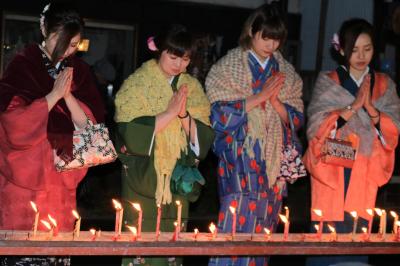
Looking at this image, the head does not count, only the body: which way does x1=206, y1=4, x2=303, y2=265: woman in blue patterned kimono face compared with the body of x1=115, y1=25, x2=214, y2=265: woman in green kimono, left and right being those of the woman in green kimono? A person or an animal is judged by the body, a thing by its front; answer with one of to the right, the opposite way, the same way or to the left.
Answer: the same way

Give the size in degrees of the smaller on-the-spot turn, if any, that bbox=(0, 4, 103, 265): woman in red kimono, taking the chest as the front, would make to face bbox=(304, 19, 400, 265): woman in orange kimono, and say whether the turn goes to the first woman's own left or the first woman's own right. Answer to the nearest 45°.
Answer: approximately 45° to the first woman's own left

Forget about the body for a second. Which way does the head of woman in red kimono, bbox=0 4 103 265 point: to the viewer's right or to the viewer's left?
to the viewer's right

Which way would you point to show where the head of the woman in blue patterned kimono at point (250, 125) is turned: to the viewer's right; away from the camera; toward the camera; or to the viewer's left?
toward the camera

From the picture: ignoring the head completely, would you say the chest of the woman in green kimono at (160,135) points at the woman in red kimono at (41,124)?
no

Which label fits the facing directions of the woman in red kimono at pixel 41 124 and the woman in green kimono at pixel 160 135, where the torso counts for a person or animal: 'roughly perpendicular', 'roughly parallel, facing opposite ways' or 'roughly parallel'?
roughly parallel

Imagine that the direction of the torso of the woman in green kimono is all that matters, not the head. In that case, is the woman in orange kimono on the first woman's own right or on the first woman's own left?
on the first woman's own left

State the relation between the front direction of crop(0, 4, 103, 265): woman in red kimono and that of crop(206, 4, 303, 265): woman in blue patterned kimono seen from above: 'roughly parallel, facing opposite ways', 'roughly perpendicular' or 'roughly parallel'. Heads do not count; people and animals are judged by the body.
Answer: roughly parallel

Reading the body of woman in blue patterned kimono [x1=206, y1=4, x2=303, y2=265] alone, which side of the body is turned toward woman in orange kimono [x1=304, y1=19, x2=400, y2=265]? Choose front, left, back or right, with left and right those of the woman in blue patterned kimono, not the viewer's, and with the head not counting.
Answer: left

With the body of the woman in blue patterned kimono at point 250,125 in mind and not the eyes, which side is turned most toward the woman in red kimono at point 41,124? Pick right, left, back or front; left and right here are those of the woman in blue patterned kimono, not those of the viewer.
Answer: right

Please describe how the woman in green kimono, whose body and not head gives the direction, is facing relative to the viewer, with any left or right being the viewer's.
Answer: facing the viewer and to the right of the viewer

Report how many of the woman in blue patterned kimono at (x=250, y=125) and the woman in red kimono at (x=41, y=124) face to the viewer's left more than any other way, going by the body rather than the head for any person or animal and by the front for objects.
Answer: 0

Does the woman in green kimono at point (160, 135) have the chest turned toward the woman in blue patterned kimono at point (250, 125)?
no

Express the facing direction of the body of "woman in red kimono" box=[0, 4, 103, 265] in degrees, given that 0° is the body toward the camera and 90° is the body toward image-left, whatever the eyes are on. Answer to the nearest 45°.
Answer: approximately 315°

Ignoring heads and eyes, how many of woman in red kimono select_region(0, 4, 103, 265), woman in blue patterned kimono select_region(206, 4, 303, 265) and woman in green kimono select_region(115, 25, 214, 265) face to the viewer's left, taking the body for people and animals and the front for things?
0

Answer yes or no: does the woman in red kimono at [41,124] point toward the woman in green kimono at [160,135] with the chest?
no
